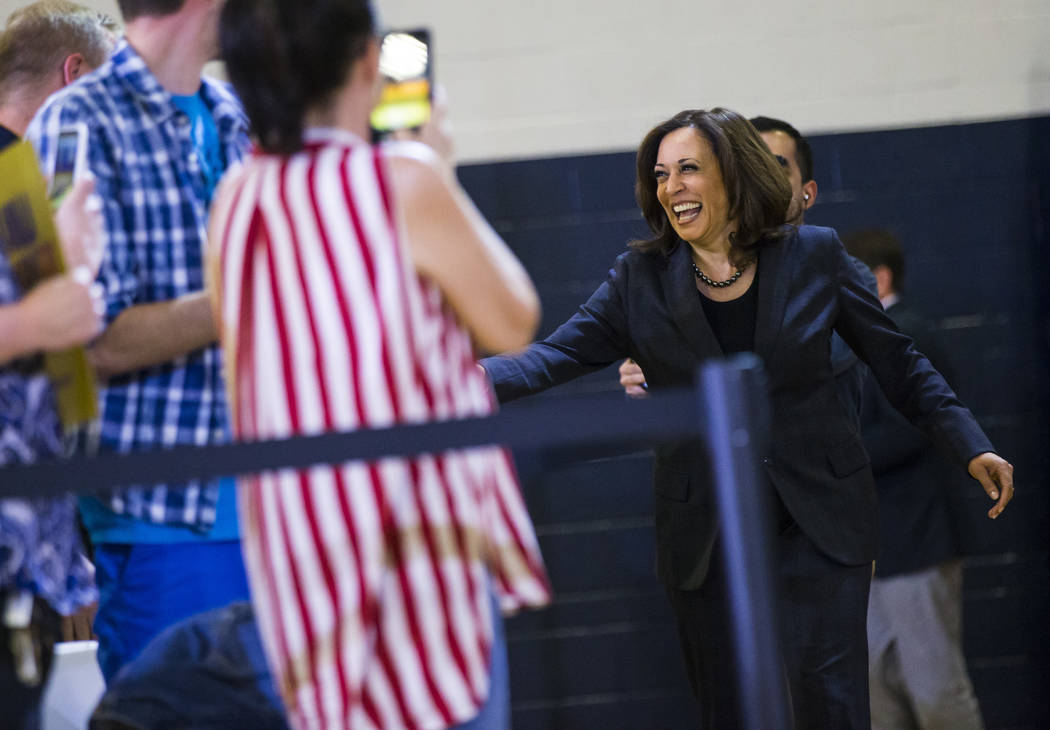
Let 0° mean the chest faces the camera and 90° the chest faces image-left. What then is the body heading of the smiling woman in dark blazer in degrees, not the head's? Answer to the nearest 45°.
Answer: approximately 45°

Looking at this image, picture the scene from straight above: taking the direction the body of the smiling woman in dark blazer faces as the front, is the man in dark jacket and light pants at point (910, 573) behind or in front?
behind

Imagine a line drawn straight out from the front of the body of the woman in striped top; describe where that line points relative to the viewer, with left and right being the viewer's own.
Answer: facing away from the viewer and to the right of the viewer

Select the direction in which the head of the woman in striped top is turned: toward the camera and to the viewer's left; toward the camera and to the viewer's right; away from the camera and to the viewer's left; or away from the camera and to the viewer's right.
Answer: away from the camera and to the viewer's right
